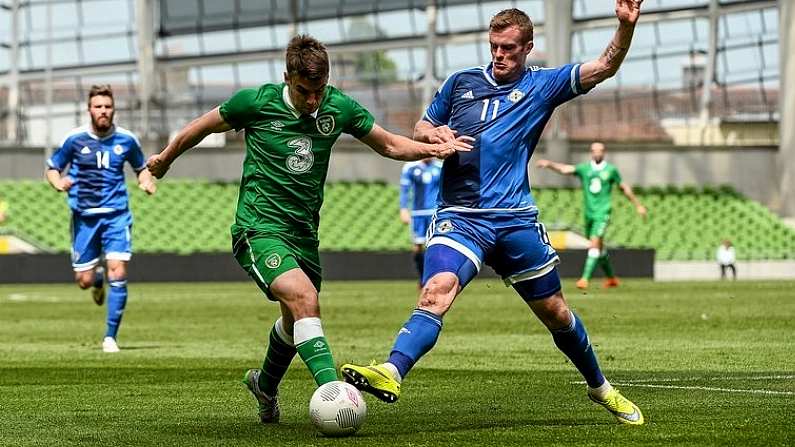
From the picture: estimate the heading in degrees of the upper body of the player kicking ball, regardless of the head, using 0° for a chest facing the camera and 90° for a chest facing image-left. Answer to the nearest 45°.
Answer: approximately 315°

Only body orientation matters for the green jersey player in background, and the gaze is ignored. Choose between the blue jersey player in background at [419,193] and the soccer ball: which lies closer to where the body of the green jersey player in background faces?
the soccer ball

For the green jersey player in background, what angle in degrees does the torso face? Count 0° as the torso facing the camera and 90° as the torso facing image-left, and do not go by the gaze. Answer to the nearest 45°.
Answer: approximately 0°

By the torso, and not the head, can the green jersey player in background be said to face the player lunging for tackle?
yes

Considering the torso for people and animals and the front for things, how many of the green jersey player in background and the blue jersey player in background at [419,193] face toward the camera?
2

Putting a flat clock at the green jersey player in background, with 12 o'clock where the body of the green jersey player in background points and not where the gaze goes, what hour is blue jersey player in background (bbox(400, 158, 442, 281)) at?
The blue jersey player in background is roughly at 2 o'clock from the green jersey player in background.

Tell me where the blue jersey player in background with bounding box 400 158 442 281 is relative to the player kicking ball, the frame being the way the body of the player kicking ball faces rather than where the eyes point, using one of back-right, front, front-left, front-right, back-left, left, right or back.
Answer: back-left
